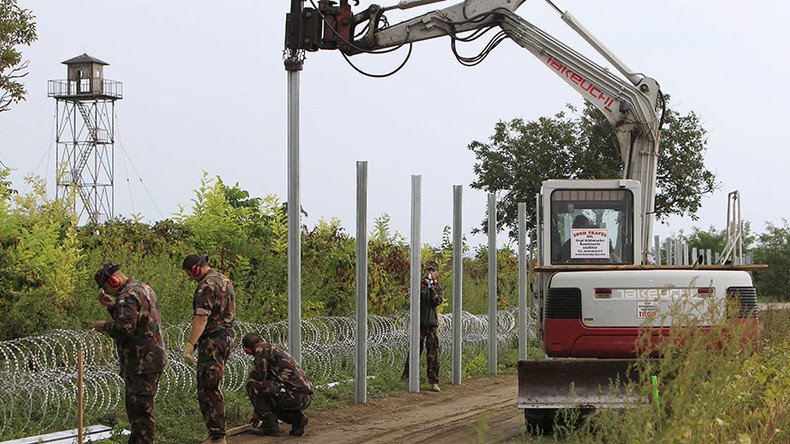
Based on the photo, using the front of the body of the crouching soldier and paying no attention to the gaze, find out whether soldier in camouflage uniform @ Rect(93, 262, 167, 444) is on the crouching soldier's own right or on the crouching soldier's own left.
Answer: on the crouching soldier's own left

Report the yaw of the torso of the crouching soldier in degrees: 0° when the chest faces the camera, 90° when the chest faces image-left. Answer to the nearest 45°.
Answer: approximately 90°

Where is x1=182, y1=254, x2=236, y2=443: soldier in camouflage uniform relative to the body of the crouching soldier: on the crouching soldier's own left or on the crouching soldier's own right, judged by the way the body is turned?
on the crouching soldier's own left

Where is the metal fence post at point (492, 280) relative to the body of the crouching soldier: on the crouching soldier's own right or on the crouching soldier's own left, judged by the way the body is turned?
on the crouching soldier's own right
